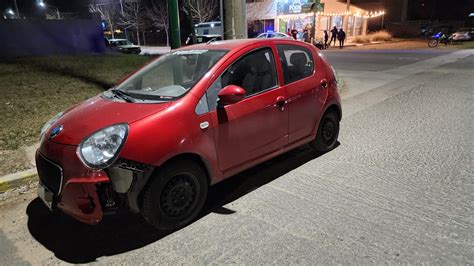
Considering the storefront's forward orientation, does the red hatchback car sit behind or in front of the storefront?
in front

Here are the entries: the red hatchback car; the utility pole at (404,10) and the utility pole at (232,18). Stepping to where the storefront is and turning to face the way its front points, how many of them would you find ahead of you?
2

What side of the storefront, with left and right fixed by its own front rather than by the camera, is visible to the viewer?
front

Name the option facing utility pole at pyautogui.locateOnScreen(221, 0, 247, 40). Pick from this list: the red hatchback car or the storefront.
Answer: the storefront

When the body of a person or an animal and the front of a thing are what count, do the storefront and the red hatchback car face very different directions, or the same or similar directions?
same or similar directions

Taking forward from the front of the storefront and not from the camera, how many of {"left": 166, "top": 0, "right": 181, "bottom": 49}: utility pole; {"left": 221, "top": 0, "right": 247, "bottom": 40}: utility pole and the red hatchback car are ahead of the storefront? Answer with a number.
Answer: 3

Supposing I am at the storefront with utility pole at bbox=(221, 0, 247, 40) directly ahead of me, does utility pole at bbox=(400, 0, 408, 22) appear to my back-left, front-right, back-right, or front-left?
back-left

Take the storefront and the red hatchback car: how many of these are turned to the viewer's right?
0

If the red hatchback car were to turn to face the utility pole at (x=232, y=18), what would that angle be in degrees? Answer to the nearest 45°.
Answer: approximately 135° to its right

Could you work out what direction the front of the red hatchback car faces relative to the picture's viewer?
facing the viewer and to the left of the viewer

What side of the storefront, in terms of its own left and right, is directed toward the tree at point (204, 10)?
right

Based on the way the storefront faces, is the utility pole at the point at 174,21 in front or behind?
in front
